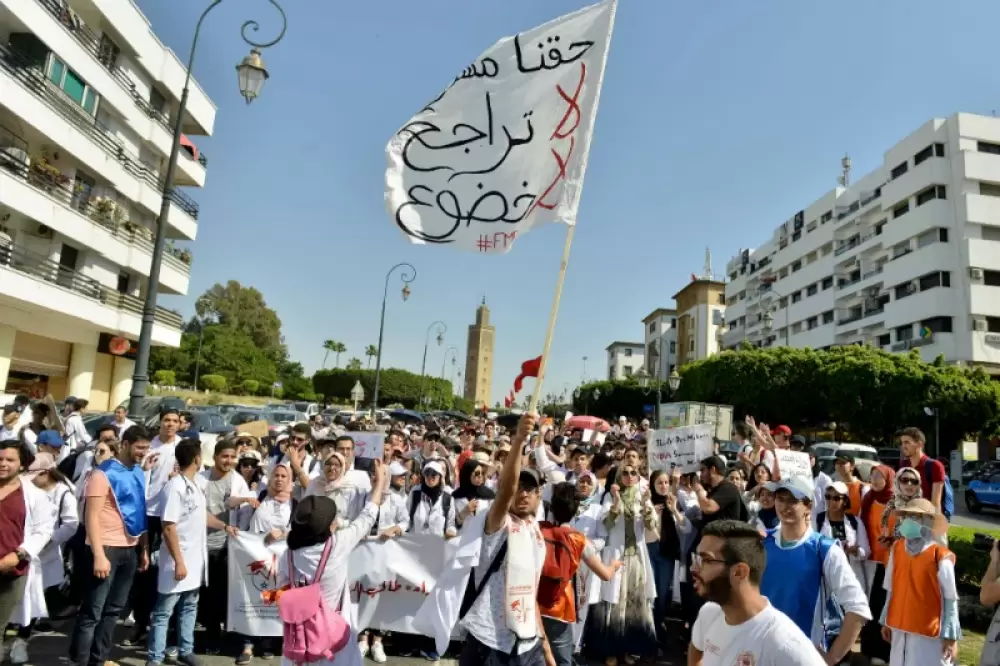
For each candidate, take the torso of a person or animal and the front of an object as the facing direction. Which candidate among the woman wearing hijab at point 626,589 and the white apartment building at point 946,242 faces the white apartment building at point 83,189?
the white apartment building at point 946,242

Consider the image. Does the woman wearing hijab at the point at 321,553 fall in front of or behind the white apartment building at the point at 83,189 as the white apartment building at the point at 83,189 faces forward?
in front

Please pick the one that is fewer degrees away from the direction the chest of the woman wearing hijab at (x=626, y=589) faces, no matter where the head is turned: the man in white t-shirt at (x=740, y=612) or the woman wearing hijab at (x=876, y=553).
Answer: the man in white t-shirt

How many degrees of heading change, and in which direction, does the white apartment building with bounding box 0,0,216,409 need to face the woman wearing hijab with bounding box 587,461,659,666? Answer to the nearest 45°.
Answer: approximately 45° to its right

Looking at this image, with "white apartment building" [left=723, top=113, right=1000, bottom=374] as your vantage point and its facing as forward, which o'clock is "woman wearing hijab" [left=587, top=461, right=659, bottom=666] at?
The woman wearing hijab is roughly at 11 o'clock from the white apartment building.

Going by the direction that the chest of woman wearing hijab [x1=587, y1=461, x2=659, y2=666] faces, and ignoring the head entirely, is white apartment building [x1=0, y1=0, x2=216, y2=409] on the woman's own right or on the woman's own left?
on the woman's own right

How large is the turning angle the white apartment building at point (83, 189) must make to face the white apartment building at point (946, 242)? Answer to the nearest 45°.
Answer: approximately 45° to its left

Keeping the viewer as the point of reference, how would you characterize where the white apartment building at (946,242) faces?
facing the viewer and to the left of the viewer

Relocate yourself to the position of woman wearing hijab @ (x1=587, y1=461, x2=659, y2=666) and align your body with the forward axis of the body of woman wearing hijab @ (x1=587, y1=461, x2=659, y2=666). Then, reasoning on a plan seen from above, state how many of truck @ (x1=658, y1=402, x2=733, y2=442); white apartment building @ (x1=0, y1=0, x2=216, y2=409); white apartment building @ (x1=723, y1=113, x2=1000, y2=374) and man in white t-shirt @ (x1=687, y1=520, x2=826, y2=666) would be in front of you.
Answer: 1

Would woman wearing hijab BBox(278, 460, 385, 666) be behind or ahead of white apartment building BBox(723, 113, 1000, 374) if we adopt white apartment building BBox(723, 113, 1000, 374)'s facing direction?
ahead

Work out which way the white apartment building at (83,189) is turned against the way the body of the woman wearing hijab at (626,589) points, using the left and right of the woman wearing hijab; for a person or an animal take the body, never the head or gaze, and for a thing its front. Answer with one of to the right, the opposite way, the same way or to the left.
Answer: to the left

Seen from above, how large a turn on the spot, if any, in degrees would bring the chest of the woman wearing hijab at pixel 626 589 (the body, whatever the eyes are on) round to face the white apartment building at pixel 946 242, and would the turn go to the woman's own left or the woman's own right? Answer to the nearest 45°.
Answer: approximately 135° to the woman's own left

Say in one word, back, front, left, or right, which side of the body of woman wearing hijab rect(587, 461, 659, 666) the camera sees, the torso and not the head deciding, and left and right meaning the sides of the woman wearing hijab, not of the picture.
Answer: front

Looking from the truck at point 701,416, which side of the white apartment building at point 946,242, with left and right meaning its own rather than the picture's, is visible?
front

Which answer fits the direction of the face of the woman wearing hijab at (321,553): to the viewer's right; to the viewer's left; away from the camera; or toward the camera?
away from the camera

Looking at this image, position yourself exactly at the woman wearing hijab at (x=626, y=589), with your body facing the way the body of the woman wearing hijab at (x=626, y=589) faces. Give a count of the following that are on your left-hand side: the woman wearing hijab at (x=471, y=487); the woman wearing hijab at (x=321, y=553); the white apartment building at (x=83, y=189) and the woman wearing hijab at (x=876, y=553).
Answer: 1

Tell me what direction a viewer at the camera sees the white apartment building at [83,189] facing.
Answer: facing the viewer and to the right of the viewer
